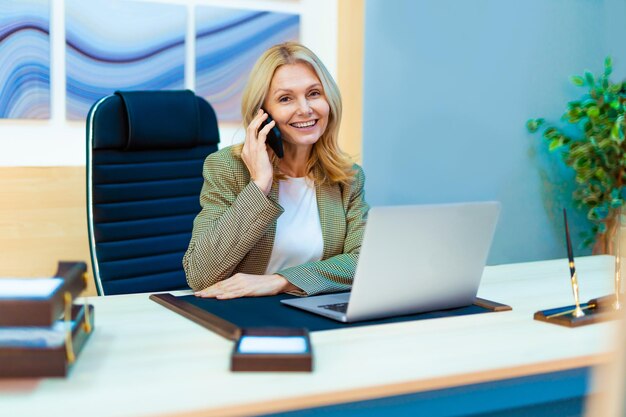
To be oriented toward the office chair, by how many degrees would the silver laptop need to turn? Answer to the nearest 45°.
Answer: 0° — it already faces it

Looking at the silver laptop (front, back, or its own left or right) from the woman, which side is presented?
front

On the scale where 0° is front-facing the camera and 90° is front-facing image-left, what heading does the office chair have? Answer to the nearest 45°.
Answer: approximately 315°

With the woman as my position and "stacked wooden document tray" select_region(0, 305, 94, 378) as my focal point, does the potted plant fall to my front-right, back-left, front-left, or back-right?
back-left

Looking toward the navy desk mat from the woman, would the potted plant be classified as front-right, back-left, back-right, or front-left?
back-left

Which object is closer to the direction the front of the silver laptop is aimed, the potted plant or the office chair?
the office chair

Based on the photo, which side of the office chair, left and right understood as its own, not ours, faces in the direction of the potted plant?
left

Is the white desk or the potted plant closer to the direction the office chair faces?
the white desk

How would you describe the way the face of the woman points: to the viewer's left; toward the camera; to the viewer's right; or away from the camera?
toward the camera

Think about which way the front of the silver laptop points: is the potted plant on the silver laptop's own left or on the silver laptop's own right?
on the silver laptop's own right

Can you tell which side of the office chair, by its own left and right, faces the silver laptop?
front

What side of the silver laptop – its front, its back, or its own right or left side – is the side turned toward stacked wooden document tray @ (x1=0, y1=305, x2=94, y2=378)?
left

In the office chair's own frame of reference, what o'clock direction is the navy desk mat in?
The navy desk mat is roughly at 1 o'clock from the office chair.

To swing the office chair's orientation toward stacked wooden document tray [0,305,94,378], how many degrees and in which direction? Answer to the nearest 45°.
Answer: approximately 45° to its right

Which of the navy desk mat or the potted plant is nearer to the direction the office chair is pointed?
the navy desk mat
